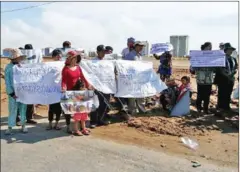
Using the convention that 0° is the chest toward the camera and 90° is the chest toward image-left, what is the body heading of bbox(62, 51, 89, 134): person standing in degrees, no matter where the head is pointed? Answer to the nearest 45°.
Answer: approximately 0°

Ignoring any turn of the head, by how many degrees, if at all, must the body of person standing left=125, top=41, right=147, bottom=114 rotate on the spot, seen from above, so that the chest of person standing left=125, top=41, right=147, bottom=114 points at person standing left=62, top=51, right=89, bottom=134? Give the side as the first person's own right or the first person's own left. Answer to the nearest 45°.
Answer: approximately 90° to the first person's own right

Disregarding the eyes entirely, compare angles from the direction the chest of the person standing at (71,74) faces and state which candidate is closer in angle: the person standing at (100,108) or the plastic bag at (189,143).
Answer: the plastic bag

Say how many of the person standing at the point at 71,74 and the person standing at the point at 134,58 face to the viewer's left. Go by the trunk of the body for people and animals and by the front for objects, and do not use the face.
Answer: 0

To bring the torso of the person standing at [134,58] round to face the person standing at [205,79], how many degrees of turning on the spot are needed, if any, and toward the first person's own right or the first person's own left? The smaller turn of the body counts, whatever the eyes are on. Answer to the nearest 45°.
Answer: approximately 45° to the first person's own left

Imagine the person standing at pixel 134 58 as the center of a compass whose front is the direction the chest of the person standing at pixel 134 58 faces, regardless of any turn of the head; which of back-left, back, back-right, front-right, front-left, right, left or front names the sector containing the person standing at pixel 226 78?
front-left

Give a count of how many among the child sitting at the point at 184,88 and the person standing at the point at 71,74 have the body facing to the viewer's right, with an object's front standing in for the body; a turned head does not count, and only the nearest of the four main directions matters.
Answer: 0

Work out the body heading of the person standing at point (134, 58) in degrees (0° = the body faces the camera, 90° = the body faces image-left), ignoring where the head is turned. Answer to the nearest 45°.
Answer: approximately 315°

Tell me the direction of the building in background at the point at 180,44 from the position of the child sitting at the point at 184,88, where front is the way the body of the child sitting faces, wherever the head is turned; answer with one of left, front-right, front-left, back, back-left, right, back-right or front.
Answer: back-right

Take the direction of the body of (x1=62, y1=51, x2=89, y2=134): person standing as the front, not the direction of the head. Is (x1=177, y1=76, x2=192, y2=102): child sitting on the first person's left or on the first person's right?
on the first person's left

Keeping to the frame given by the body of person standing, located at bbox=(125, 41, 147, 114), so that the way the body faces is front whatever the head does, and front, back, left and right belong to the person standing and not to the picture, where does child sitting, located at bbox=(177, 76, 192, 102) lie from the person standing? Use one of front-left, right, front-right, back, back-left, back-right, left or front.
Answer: front-left
